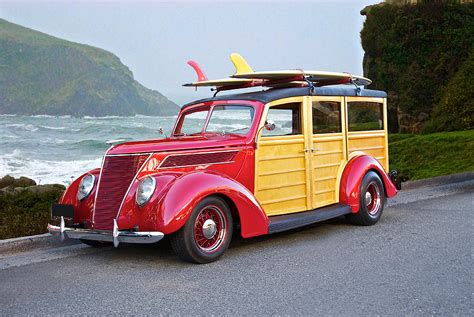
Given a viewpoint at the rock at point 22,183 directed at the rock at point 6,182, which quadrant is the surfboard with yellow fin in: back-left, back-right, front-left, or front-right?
back-left

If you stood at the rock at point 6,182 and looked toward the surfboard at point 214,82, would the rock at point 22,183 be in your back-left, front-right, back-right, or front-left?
front-left

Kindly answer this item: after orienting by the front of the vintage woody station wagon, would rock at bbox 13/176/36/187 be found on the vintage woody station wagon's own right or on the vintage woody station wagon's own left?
on the vintage woody station wagon's own right

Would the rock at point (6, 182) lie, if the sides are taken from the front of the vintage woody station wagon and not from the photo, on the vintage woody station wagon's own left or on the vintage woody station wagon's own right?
on the vintage woody station wagon's own right
